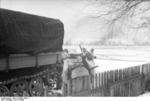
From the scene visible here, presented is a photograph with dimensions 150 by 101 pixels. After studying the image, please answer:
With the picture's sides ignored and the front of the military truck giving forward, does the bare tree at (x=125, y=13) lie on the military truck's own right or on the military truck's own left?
on the military truck's own left
